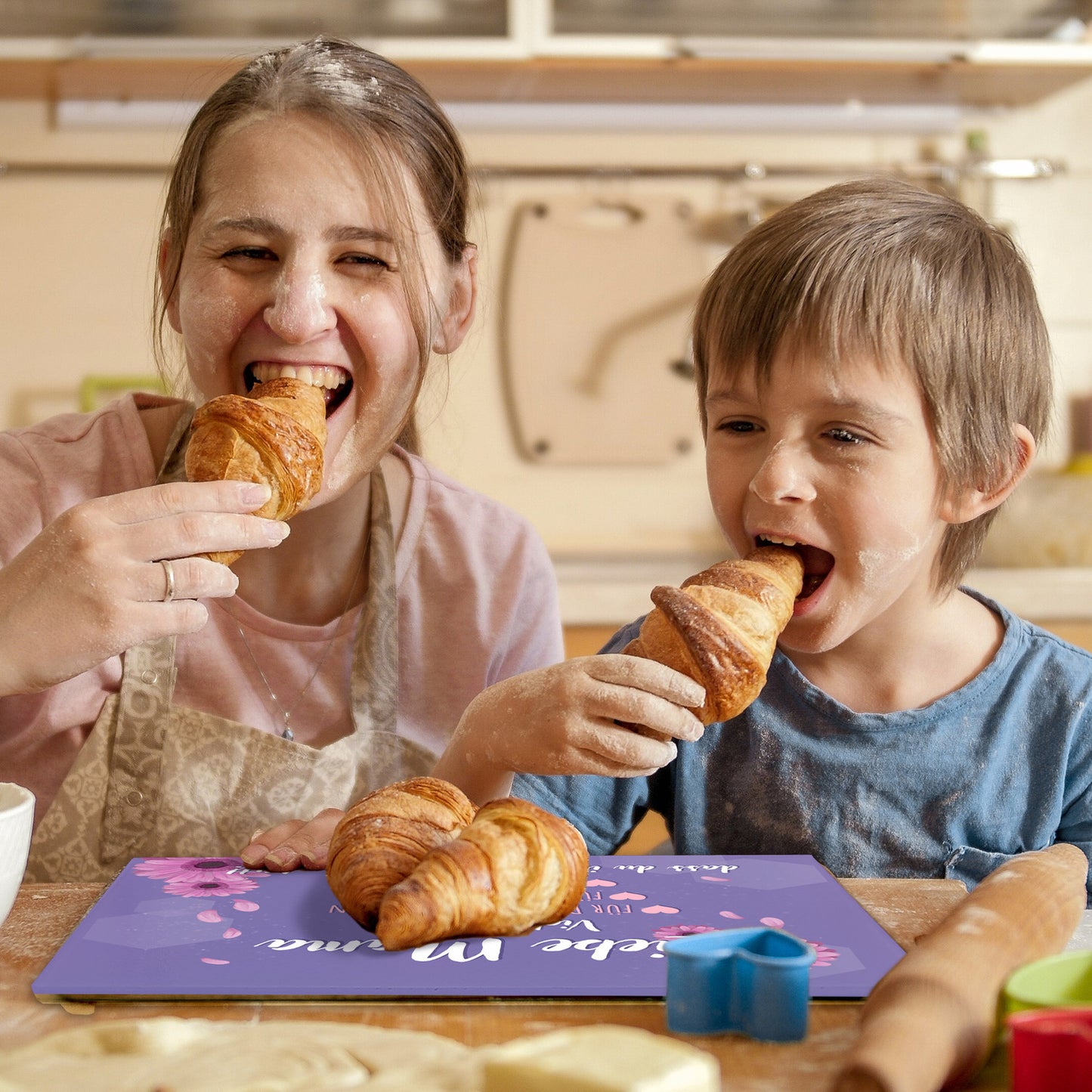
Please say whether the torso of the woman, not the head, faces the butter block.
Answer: yes

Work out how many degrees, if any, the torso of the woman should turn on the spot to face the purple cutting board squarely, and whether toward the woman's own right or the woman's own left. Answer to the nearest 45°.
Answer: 0° — they already face it

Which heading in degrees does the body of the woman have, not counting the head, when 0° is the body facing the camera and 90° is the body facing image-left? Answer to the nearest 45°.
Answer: approximately 0°

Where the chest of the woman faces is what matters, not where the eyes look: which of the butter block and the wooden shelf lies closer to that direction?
the butter block
